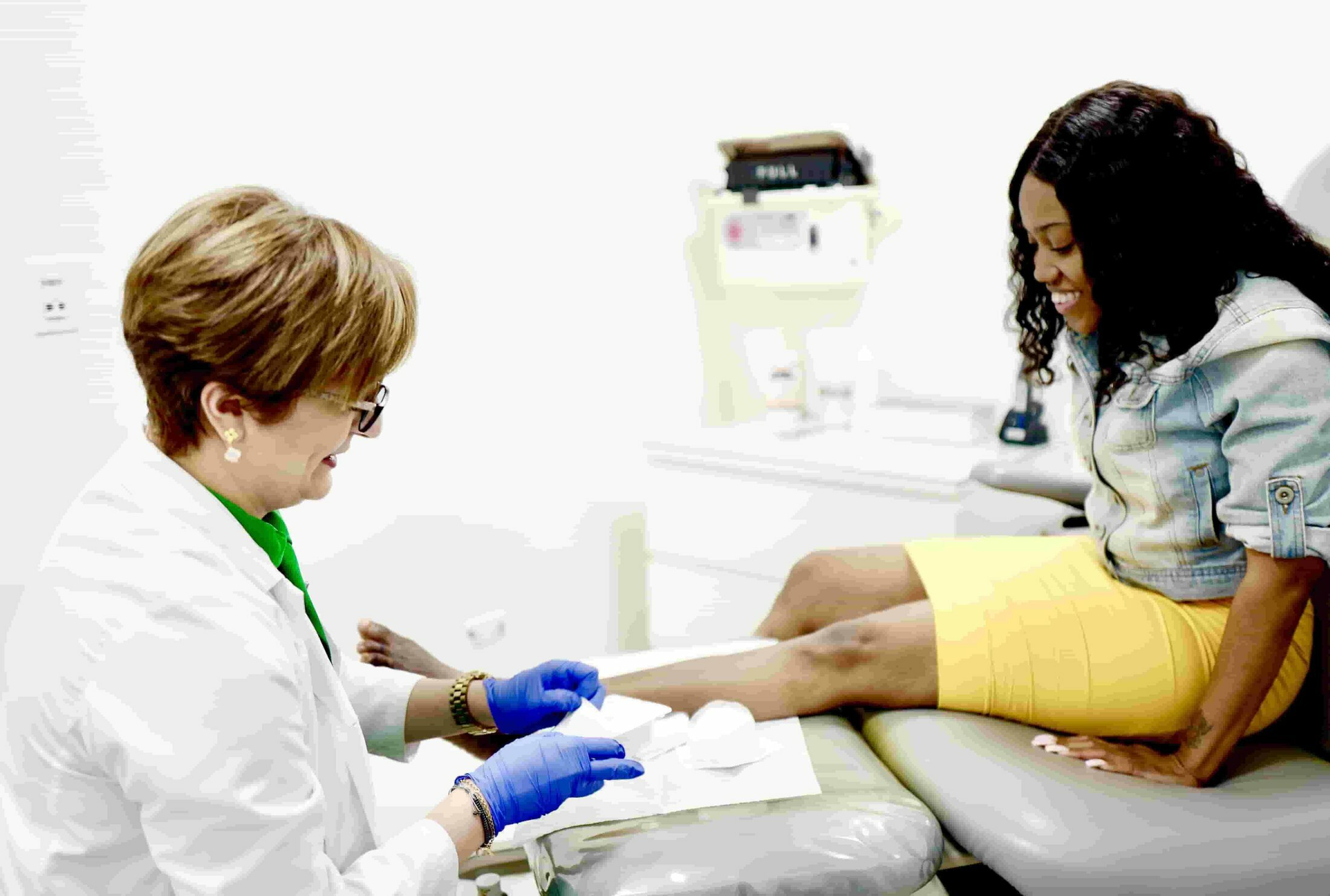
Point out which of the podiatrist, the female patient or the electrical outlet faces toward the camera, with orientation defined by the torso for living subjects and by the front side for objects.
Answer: the electrical outlet

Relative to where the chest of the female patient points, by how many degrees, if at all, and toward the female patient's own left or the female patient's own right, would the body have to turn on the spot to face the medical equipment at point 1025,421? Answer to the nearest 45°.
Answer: approximately 90° to the female patient's own right

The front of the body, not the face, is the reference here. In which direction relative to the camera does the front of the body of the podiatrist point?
to the viewer's right

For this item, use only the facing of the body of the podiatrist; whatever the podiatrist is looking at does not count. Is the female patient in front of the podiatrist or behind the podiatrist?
in front

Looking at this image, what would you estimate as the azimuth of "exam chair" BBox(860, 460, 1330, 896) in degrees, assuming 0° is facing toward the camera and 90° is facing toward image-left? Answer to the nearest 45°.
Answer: approximately 90°

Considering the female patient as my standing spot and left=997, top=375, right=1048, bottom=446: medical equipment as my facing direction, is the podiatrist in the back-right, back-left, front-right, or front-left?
back-left

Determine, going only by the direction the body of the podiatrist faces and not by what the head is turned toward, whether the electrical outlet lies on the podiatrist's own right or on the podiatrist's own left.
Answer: on the podiatrist's own left

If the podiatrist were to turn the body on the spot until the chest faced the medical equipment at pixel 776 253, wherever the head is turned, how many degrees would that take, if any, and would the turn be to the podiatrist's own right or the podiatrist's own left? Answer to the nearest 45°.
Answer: approximately 45° to the podiatrist's own left

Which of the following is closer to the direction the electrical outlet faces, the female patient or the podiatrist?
the podiatrist

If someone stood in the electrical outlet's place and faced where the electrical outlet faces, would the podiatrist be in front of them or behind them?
in front

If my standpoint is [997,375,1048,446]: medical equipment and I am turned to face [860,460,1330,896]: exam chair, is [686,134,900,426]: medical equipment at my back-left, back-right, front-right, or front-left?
back-right

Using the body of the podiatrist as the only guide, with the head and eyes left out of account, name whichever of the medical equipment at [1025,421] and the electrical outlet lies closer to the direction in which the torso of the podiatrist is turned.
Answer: the medical equipment

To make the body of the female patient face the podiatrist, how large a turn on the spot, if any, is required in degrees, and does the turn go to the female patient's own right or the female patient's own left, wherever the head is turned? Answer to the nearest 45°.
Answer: approximately 45° to the female patient's own left

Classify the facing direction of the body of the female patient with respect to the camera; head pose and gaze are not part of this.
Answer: to the viewer's left
